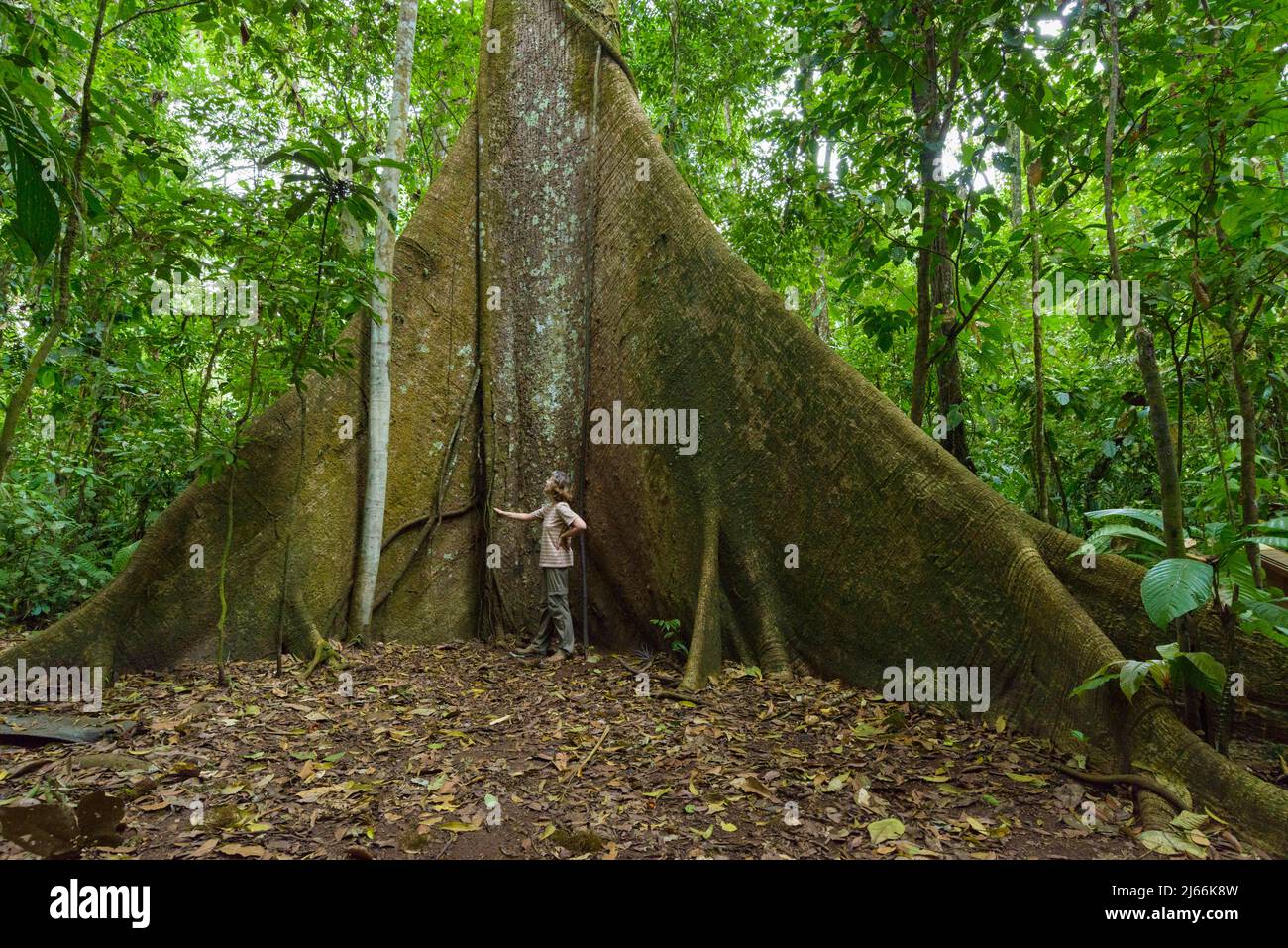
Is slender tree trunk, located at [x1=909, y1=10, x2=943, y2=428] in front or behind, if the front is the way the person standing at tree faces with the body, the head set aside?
behind

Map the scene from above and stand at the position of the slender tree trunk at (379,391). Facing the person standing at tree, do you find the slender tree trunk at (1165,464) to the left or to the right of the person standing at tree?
right

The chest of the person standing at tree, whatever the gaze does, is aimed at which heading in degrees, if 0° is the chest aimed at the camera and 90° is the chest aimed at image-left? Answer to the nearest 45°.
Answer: approximately 90°

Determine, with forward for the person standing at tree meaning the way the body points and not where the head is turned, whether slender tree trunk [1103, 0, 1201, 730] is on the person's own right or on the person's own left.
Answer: on the person's own left

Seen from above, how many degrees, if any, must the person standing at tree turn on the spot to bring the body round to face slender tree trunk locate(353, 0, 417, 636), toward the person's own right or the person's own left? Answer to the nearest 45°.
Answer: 0° — they already face it
